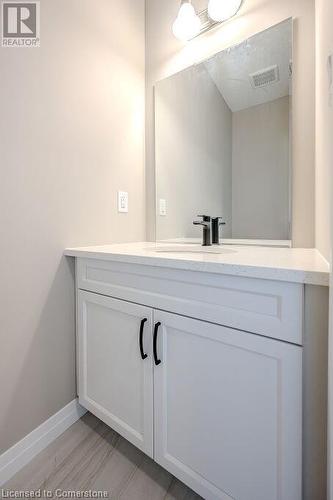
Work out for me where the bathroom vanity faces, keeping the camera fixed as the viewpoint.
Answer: facing the viewer and to the left of the viewer

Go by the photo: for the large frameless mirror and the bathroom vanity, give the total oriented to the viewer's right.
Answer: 0

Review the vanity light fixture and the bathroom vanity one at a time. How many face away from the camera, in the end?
0

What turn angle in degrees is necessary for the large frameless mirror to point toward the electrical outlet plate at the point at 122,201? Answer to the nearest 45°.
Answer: approximately 45° to its right
